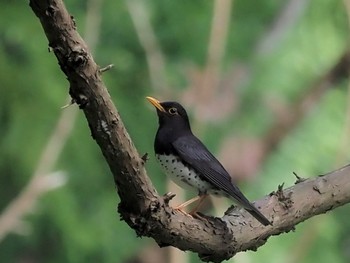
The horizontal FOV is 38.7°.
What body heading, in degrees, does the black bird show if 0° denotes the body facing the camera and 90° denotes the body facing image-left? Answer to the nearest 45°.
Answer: approximately 90°
